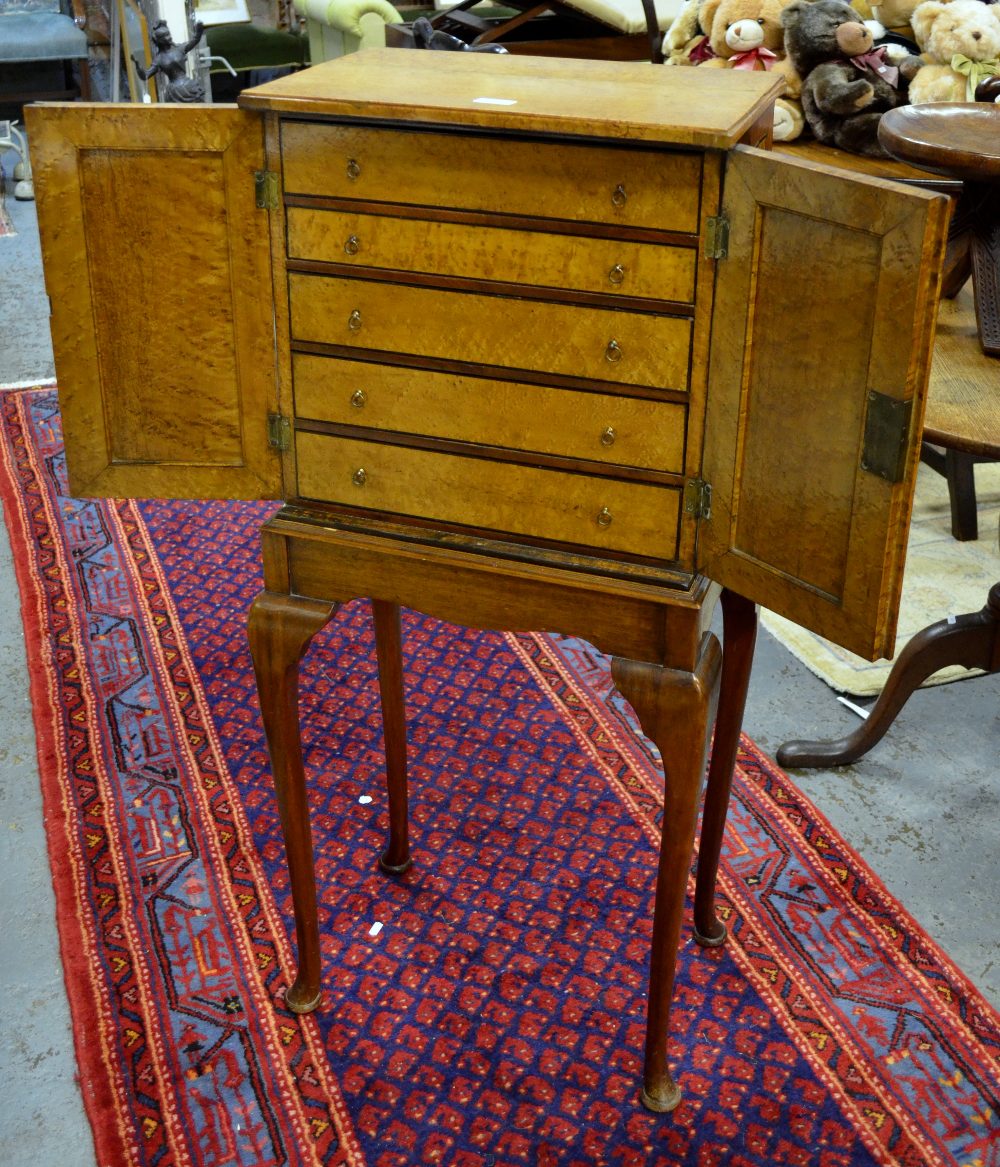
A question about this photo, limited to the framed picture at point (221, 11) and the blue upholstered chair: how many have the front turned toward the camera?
2

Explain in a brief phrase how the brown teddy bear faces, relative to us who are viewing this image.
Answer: facing the viewer and to the right of the viewer

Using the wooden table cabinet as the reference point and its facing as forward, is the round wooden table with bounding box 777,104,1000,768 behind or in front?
behind

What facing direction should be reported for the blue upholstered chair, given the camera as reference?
facing the viewer

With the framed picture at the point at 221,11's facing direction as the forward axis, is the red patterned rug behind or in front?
in front

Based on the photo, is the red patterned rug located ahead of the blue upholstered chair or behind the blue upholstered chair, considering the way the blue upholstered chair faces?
ahead

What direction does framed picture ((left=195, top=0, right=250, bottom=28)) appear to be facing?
toward the camera

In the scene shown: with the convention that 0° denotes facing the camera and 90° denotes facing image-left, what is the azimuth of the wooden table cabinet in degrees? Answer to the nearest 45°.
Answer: approximately 45°
